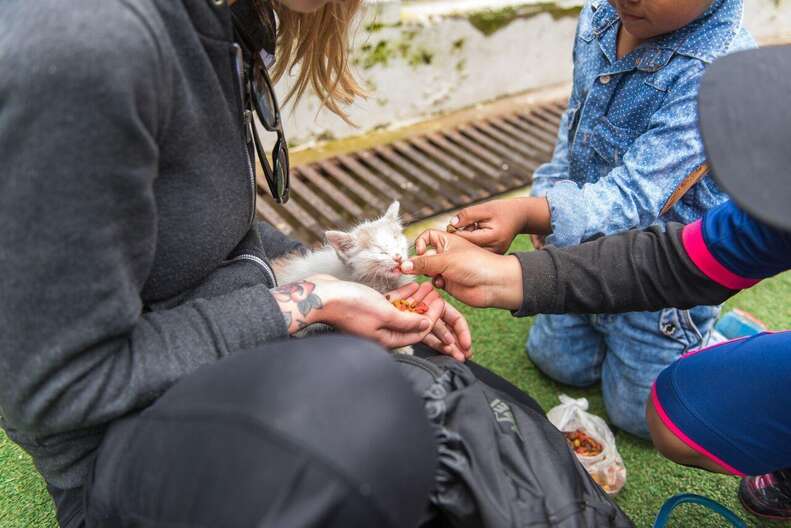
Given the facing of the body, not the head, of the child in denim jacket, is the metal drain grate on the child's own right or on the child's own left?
on the child's own right

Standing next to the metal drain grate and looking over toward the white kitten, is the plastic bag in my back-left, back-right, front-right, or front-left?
front-left

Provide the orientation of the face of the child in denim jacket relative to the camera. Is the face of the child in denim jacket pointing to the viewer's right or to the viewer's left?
to the viewer's left

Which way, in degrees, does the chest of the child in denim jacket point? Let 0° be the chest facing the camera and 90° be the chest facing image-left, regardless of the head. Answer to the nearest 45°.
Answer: approximately 45°

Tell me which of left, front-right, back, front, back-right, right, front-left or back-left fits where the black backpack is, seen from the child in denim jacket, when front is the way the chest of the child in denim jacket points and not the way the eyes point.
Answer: front-left

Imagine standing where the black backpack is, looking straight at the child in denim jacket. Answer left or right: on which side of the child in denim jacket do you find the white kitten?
left

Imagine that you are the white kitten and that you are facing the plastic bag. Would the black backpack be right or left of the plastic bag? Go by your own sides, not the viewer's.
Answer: right
